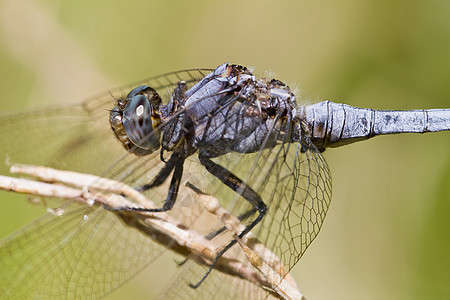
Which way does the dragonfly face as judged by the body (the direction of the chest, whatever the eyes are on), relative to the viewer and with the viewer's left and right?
facing to the left of the viewer
